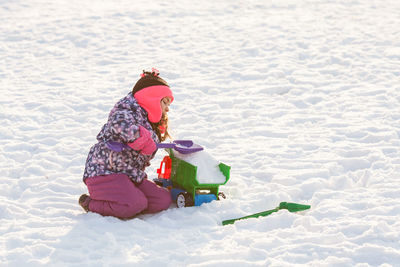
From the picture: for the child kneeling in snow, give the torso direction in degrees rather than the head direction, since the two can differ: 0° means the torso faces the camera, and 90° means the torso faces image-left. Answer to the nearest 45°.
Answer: approximately 270°

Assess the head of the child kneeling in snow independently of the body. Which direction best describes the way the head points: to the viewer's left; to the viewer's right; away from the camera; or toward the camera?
to the viewer's right

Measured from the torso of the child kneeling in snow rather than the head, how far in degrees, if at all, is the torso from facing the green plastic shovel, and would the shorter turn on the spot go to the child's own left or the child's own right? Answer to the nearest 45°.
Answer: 0° — they already face it

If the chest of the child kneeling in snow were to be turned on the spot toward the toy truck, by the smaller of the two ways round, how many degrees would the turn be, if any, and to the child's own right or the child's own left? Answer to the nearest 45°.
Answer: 0° — they already face it
